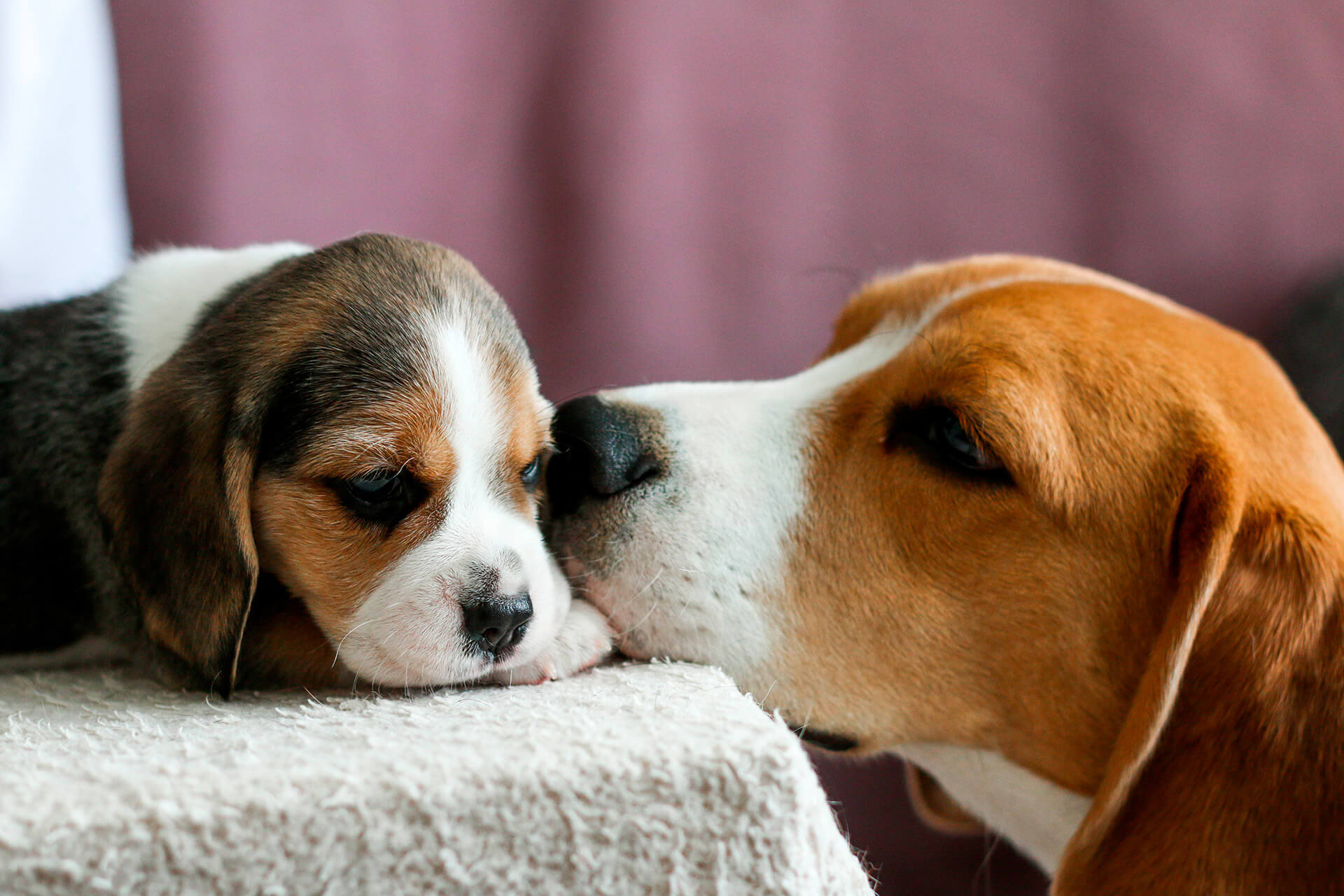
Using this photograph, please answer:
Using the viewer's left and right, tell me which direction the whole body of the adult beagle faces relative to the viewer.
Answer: facing to the left of the viewer

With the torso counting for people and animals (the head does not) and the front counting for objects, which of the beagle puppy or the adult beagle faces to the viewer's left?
the adult beagle

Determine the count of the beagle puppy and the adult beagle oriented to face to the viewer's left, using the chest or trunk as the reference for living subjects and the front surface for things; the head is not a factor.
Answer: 1

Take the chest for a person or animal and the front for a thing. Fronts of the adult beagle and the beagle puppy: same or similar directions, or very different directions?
very different directions

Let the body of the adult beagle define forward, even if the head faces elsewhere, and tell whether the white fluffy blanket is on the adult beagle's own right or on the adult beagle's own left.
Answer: on the adult beagle's own left

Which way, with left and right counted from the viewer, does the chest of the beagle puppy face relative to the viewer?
facing the viewer and to the right of the viewer

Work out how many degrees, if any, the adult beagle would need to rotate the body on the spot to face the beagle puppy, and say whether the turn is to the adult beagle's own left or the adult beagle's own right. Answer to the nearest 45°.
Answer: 0° — it already faces it
